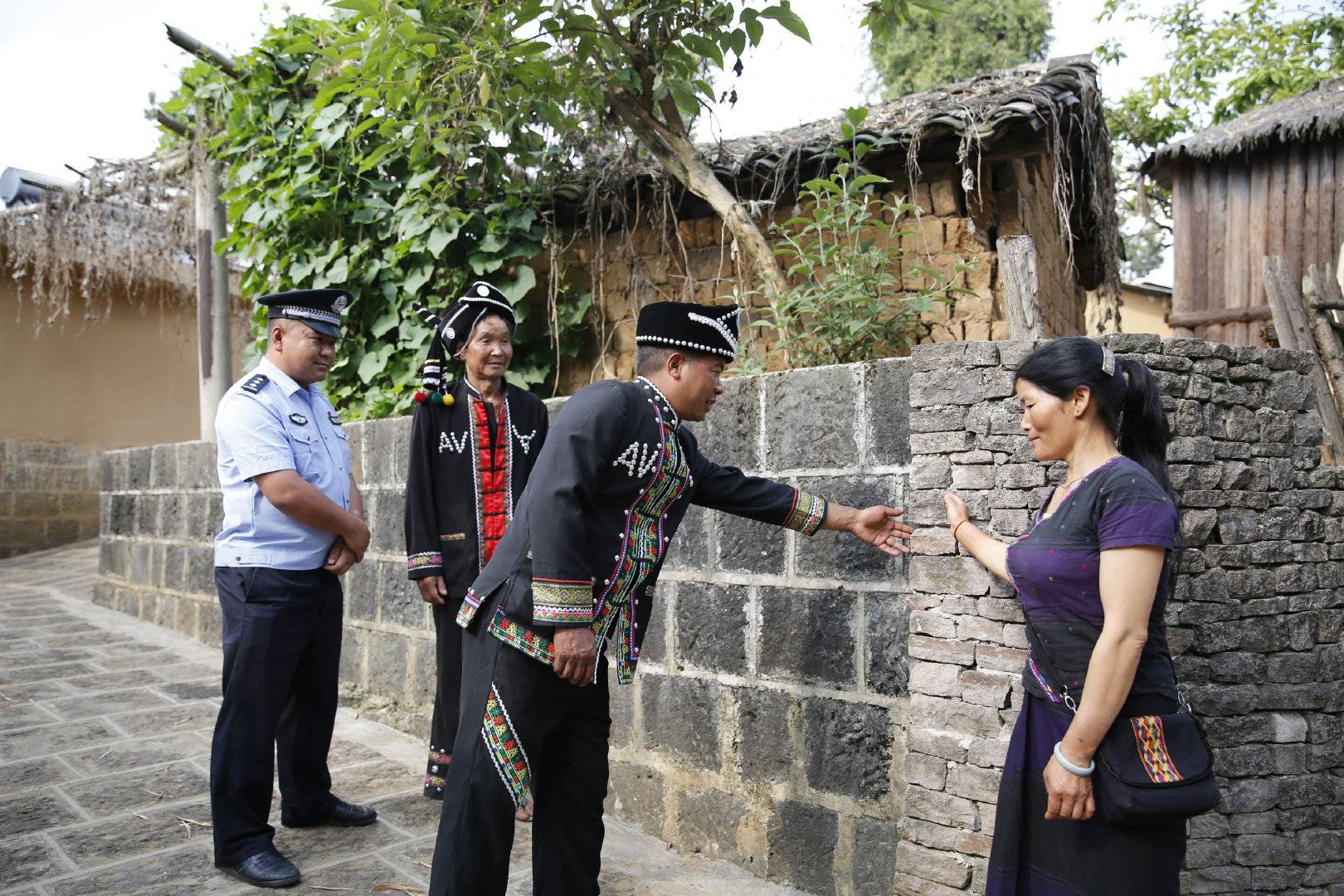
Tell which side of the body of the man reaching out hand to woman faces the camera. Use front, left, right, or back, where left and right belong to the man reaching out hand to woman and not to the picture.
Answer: right

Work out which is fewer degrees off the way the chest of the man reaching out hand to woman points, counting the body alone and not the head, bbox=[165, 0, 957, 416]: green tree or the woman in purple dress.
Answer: the woman in purple dress

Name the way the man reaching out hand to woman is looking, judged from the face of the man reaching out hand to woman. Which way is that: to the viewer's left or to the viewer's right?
to the viewer's right

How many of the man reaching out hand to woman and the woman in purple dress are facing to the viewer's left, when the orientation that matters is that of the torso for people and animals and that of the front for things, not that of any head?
1

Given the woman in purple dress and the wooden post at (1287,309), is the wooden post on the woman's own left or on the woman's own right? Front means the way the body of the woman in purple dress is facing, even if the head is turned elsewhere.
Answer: on the woman's own right

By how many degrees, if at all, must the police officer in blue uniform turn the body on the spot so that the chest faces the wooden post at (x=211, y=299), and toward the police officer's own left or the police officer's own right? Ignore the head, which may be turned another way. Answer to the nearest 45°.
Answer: approximately 135° to the police officer's own left

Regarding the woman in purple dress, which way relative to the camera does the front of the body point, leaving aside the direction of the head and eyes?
to the viewer's left

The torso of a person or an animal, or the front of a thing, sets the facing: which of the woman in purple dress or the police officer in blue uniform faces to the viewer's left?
the woman in purple dress

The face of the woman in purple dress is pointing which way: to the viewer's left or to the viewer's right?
to the viewer's left

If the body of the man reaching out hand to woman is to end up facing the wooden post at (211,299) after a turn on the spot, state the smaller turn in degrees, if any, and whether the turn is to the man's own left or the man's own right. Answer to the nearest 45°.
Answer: approximately 135° to the man's own left

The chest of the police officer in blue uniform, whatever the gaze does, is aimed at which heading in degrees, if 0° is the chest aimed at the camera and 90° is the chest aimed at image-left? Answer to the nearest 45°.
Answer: approximately 315°
